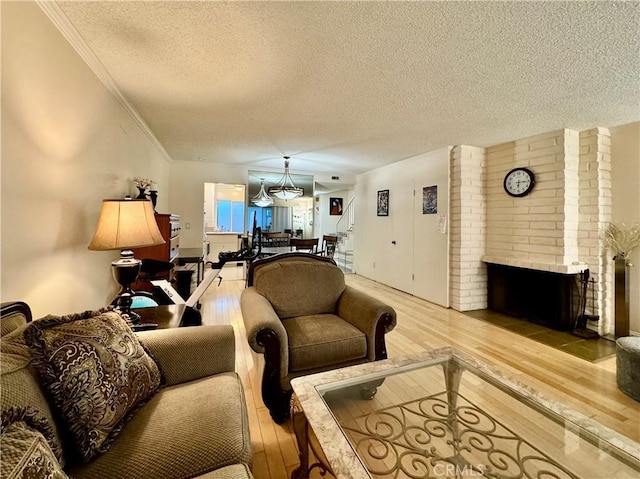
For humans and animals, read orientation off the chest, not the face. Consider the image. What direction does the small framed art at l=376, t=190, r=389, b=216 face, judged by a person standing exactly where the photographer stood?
facing the viewer and to the left of the viewer

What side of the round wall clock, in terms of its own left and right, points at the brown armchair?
front

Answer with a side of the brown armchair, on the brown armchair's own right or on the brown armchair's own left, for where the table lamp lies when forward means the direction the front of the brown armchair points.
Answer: on the brown armchair's own right

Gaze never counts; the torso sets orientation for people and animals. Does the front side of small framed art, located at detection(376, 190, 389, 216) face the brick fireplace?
no

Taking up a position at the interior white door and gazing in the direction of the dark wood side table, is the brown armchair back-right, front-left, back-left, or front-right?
front-left

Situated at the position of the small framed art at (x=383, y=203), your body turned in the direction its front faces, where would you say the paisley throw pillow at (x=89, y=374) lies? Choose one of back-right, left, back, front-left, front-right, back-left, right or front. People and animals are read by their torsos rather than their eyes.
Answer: front-left

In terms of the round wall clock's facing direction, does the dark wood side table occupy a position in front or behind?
in front

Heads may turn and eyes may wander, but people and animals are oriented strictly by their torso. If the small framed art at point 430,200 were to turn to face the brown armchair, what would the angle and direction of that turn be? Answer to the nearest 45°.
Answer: approximately 45° to its left

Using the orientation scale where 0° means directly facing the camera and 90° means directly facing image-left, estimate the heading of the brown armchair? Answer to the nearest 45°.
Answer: approximately 315°

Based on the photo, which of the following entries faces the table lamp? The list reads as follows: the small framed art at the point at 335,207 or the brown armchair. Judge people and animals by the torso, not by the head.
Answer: the small framed art

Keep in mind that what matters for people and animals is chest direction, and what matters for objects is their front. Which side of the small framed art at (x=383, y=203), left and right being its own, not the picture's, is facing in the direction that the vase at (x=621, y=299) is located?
left

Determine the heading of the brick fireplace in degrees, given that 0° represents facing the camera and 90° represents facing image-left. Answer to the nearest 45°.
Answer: approximately 45°

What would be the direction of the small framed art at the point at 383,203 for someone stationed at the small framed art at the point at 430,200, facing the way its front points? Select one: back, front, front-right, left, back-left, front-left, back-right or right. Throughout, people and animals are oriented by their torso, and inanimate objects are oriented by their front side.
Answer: right

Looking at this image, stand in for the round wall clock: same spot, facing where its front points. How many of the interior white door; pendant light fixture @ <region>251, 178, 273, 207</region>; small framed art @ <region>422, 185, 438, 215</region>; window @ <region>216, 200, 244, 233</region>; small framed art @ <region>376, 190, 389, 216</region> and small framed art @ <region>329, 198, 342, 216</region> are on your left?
0

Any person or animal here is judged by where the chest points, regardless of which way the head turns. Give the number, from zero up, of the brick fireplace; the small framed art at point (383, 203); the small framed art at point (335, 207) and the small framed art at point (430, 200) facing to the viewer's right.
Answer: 0

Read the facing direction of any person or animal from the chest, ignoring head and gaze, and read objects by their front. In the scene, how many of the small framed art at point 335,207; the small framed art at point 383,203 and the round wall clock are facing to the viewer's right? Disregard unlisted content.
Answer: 0

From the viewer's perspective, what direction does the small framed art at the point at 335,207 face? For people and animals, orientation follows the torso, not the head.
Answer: toward the camera

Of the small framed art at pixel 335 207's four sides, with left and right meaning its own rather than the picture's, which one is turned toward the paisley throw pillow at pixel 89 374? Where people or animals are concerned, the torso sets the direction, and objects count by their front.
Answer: front

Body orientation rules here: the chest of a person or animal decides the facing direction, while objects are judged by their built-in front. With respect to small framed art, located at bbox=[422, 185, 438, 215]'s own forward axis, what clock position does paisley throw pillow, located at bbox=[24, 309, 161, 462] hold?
The paisley throw pillow is roughly at 11 o'clock from the small framed art.

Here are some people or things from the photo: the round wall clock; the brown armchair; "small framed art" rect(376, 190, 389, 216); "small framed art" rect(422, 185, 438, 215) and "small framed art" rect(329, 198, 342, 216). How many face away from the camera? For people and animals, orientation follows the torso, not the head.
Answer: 0

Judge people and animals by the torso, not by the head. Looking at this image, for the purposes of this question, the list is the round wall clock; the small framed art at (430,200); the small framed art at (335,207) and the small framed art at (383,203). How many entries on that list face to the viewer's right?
0
